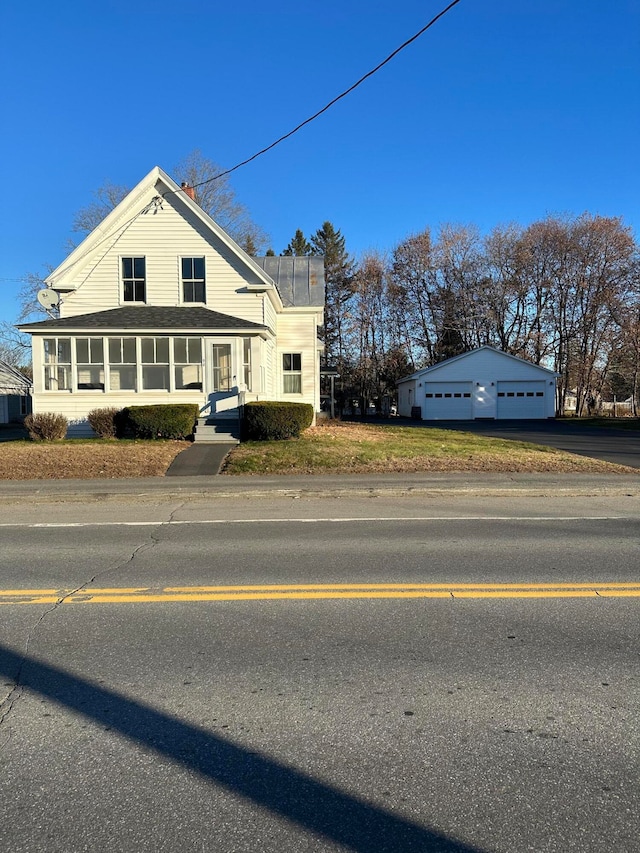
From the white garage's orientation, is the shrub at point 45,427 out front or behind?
out front

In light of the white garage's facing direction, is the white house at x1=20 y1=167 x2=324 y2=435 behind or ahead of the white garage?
ahead

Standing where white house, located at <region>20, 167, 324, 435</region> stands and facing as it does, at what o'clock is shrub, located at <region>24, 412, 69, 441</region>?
The shrub is roughly at 2 o'clock from the white house.

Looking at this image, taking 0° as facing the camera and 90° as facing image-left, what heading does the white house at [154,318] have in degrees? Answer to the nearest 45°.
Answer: approximately 0°

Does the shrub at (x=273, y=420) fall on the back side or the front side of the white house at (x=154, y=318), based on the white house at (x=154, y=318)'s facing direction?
on the front side

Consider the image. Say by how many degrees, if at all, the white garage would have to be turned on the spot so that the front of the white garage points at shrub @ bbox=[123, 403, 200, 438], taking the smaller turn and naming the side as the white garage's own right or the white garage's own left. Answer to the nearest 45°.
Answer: approximately 45° to the white garage's own right

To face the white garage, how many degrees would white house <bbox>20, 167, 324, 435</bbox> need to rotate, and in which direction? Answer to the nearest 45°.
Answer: approximately 135° to its left

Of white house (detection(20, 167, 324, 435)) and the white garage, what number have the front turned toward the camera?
2

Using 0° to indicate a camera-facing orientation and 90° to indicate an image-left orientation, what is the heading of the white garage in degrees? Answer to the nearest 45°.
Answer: approximately 0°
